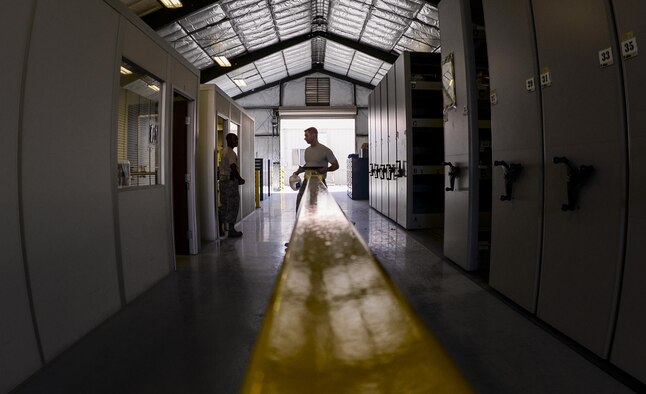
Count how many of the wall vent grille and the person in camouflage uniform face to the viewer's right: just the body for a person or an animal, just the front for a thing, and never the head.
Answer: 1

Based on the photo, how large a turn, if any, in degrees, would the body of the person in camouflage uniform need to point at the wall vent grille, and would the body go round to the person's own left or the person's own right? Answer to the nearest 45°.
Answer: approximately 90° to the person's own left

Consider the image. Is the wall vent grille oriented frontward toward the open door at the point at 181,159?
yes

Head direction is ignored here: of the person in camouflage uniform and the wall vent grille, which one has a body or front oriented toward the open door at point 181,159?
the wall vent grille

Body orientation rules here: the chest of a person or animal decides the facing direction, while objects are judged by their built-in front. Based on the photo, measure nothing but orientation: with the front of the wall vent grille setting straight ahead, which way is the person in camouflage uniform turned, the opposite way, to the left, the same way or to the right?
to the left

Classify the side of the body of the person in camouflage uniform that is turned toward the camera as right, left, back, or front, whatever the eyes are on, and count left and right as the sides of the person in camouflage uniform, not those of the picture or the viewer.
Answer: right

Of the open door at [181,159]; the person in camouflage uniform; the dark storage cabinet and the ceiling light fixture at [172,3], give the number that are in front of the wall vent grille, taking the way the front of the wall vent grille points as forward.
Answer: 4
